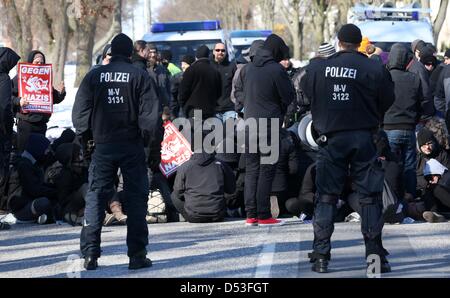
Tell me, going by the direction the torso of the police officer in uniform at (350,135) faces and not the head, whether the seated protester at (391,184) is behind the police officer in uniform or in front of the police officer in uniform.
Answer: in front

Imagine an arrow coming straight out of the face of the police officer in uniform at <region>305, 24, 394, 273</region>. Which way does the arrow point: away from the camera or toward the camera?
away from the camera

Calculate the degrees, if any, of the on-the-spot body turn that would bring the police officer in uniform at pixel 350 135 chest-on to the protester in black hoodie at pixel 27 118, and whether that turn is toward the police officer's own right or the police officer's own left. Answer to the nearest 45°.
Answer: approximately 45° to the police officer's own left

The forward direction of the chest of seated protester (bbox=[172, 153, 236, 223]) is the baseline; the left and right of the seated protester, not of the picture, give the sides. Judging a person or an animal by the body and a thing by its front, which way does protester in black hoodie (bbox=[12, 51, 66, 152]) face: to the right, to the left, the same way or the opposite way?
the opposite way

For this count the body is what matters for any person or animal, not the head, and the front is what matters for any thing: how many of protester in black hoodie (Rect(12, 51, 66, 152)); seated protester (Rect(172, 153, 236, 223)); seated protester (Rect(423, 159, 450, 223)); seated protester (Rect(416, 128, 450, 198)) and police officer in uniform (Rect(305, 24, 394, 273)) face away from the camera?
2

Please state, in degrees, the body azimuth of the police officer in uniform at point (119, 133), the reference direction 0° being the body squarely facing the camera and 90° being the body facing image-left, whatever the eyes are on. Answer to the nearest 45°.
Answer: approximately 180°

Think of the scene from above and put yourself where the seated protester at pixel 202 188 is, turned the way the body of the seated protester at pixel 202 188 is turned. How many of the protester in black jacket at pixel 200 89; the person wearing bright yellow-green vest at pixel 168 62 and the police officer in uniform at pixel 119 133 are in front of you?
2

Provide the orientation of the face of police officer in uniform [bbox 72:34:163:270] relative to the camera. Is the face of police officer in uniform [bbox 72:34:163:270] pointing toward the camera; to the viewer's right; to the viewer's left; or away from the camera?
away from the camera

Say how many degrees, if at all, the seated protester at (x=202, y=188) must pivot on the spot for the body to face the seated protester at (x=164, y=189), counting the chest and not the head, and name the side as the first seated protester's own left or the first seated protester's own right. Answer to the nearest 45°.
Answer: approximately 45° to the first seated protester's own left
